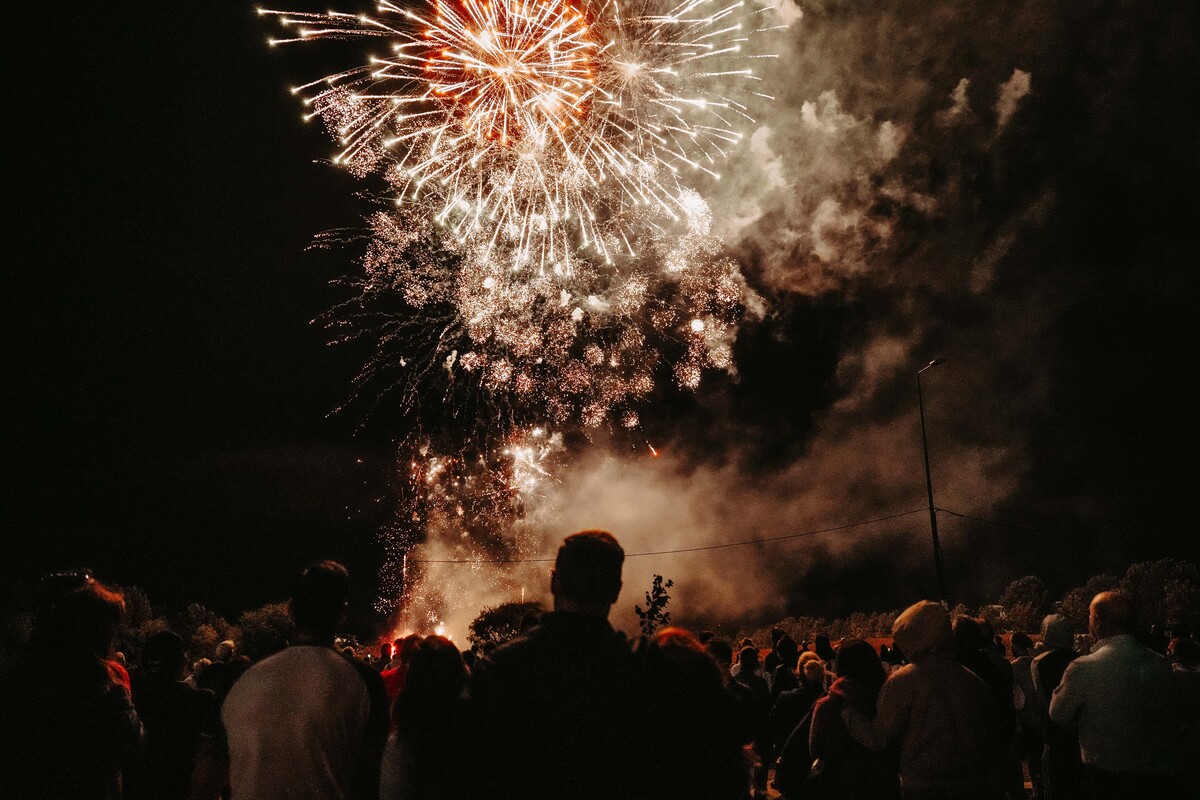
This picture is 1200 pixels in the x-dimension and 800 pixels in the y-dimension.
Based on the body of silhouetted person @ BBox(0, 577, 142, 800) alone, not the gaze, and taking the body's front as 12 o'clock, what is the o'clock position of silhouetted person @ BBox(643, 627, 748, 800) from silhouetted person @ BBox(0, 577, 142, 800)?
silhouetted person @ BBox(643, 627, 748, 800) is roughly at 3 o'clock from silhouetted person @ BBox(0, 577, 142, 800).

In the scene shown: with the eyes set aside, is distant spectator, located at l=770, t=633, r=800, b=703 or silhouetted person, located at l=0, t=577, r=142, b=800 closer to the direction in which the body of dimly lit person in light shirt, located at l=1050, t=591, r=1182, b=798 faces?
the distant spectator

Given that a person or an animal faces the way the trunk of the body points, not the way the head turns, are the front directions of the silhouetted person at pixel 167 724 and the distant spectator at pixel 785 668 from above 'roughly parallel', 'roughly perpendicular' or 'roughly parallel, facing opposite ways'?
roughly parallel

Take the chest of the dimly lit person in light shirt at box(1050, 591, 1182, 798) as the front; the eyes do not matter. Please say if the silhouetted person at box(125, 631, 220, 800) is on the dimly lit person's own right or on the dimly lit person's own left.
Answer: on the dimly lit person's own left

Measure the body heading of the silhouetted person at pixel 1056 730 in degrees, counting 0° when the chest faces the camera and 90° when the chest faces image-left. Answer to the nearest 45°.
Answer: approximately 180°

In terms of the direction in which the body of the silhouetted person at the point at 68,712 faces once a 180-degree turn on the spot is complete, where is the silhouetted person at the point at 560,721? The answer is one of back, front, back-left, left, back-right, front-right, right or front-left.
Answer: left

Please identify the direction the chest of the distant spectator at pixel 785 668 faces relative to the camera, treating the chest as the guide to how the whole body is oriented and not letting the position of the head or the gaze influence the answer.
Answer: away from the camera

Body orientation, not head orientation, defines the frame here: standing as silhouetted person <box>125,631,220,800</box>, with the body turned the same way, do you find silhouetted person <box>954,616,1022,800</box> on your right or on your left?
on your right

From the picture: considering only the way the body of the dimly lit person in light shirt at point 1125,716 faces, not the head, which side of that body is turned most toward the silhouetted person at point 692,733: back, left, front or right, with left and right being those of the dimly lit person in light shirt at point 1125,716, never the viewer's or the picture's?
left

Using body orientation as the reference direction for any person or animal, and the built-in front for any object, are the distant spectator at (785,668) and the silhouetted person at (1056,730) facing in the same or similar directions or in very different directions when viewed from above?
same or similar directions

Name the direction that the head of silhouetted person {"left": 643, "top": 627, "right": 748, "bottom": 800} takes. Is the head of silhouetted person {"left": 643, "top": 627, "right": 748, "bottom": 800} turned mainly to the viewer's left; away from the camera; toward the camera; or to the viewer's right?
away from the camera

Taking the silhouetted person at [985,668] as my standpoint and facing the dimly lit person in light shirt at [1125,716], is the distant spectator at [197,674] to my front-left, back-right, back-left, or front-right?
back-right

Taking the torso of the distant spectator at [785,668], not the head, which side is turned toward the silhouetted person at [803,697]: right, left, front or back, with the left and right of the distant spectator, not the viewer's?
back

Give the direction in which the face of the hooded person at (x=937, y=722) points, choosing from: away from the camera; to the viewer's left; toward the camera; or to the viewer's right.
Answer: away from the camera

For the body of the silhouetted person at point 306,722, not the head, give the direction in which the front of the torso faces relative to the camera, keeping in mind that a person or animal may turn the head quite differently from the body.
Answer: away from the camera

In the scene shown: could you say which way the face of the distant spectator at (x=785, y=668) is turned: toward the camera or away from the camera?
away from the camera

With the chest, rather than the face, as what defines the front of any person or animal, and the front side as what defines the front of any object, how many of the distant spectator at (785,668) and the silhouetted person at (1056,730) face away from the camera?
2
